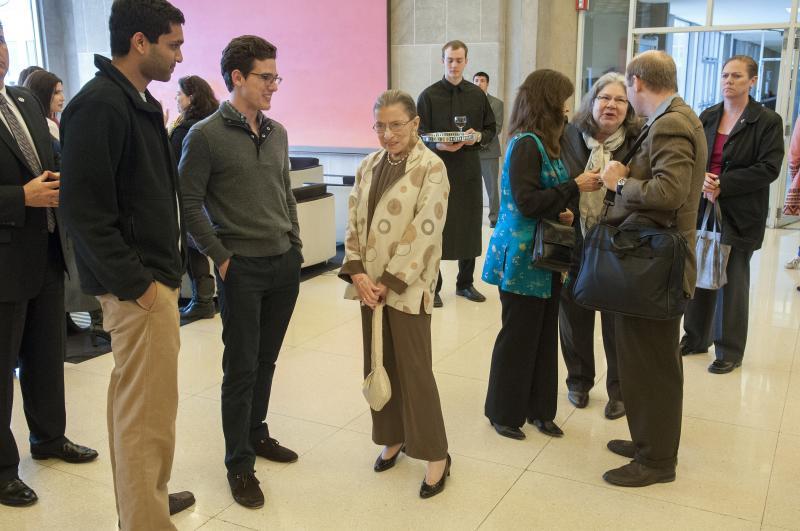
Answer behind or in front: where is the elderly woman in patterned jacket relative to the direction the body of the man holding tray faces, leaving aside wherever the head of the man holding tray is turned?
in front

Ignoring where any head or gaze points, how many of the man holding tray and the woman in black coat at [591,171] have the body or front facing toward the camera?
2

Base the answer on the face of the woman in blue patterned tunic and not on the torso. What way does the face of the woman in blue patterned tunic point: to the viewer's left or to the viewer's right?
to the viewer's right

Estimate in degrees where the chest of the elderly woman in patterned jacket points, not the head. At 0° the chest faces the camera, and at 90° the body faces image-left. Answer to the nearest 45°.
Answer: approximately 45°

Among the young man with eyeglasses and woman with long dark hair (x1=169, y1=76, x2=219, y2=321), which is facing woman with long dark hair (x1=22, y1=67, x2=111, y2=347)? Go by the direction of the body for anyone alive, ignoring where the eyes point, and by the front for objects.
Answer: woman with long dark hair (x1=169, y1=76, x2=219, y2=321)

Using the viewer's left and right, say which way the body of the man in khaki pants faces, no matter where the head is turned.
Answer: facing to the right of the viewer

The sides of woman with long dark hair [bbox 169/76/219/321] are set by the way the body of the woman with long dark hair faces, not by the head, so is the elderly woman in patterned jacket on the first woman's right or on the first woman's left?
on the first woman's left

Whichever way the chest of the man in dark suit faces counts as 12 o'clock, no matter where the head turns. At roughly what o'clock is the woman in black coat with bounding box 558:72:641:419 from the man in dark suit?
The woman in black coat is roughly at 11 o'clock from the man in dark suit.

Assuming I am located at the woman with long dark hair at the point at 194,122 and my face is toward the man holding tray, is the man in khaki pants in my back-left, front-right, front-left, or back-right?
back-right

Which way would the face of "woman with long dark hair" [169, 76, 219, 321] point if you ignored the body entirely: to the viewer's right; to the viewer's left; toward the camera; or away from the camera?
to the viewer's left

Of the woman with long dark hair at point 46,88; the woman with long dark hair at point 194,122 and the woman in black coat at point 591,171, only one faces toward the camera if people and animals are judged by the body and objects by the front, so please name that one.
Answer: the woman in black coat

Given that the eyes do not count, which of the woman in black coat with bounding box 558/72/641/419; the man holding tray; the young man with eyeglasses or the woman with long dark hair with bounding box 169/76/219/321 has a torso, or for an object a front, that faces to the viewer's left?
the woman with long dark hair

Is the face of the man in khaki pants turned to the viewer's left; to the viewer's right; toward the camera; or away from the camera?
to the viewer's right

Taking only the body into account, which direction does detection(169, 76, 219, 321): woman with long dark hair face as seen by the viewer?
to the viewer's left
